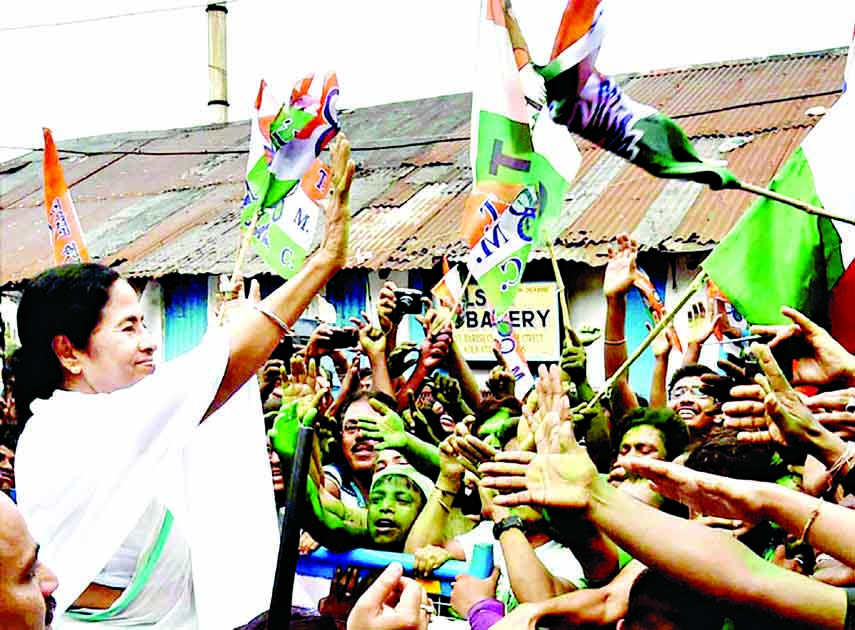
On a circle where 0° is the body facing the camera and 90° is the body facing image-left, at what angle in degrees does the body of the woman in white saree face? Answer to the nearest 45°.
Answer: approximately 270°

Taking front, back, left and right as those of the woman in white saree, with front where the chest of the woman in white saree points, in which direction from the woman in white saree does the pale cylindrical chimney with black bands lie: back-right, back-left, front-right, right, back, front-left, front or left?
left

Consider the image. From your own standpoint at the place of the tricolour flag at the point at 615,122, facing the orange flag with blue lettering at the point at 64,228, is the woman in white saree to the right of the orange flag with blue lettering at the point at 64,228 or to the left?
left

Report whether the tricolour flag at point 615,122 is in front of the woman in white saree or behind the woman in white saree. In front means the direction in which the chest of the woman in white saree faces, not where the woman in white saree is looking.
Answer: in front

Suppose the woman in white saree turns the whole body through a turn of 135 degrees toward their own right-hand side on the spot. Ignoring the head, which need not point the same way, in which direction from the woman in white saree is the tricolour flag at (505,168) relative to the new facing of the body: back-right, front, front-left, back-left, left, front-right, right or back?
back

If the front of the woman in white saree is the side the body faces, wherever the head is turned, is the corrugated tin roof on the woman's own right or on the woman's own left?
on the woman's own left
